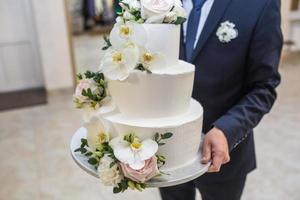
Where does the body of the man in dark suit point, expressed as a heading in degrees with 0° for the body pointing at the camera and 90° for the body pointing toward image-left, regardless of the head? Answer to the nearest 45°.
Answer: approximately 45°
